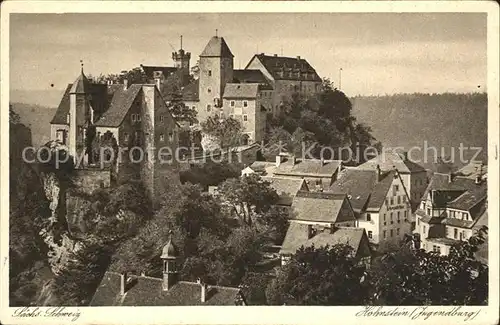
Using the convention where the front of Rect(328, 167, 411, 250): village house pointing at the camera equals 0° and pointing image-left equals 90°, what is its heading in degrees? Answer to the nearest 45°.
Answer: approximately 315°

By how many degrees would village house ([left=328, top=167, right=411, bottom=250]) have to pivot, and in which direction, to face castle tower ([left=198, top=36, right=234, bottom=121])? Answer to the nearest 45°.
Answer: approximately 135° to its right
